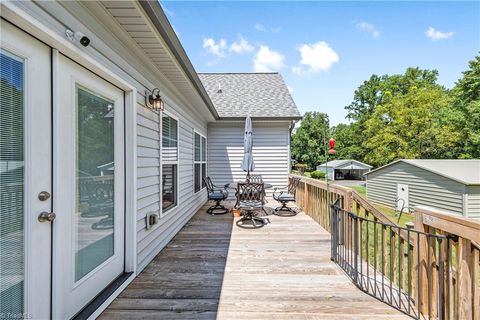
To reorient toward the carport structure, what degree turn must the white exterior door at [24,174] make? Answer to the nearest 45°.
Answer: approximately 90° to its left

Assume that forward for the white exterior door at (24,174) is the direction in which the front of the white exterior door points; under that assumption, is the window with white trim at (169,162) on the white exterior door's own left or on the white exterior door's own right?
on the white exterior door's own left

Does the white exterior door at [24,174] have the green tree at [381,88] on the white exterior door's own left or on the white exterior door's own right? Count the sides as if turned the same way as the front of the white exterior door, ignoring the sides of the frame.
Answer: on the white exterior door's own left

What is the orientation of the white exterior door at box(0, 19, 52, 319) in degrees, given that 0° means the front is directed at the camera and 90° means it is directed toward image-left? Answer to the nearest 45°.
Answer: approximately 315°

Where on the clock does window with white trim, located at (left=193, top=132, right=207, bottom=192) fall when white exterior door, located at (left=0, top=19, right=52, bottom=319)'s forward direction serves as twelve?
The window with white trim is roughly at 9 o'clock from the white exterior door.

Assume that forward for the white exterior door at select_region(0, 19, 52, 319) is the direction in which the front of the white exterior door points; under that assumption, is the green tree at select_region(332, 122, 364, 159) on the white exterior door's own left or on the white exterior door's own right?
on the white exterior door's own left

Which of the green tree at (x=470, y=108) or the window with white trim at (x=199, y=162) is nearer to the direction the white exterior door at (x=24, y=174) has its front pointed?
the green tree

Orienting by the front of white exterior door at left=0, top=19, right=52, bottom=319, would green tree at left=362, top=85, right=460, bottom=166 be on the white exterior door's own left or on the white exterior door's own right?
on the white exterior door's own left
